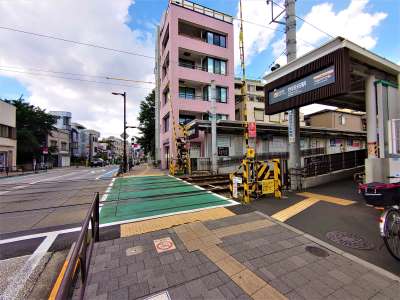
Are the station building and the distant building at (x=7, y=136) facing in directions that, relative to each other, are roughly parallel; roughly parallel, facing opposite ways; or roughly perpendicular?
roughly parallel, facing opposite ways

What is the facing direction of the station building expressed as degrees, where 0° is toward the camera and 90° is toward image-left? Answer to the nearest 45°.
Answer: approximately 45°

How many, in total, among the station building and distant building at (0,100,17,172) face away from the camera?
0

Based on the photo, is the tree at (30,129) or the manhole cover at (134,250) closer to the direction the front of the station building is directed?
the manhole cover

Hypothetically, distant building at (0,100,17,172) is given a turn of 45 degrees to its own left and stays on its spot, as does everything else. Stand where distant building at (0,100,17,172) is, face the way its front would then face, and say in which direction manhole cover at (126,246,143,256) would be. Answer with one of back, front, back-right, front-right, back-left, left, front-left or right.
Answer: right

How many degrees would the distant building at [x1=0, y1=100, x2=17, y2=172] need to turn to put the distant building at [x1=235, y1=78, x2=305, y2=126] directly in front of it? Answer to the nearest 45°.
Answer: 0° — it already faces it

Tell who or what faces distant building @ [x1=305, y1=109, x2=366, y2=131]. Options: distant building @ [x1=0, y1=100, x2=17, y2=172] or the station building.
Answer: distant building @ [x1=0, y1=100, x2=17, y2=172]

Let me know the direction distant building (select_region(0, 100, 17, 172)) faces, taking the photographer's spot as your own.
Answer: facing the viewer and to the right of the viewer

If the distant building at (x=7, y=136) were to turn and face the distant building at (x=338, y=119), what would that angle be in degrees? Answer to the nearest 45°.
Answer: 0° — it already faces it

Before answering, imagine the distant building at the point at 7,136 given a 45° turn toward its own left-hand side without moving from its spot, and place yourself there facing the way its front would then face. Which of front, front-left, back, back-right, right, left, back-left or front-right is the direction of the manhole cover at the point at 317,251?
right

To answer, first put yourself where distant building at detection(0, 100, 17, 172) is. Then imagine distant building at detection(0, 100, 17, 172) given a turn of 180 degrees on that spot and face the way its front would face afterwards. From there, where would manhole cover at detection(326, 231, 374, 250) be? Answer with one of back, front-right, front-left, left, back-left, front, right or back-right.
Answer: back-left

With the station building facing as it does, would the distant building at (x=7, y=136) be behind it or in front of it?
in front
